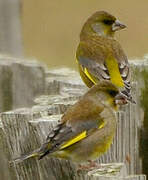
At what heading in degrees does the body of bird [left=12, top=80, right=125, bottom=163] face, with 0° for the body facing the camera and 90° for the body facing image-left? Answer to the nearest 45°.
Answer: approximately 270°

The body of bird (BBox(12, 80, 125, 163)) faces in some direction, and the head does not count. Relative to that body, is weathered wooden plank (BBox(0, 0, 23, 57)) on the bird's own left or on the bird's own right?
on the bird's own left
